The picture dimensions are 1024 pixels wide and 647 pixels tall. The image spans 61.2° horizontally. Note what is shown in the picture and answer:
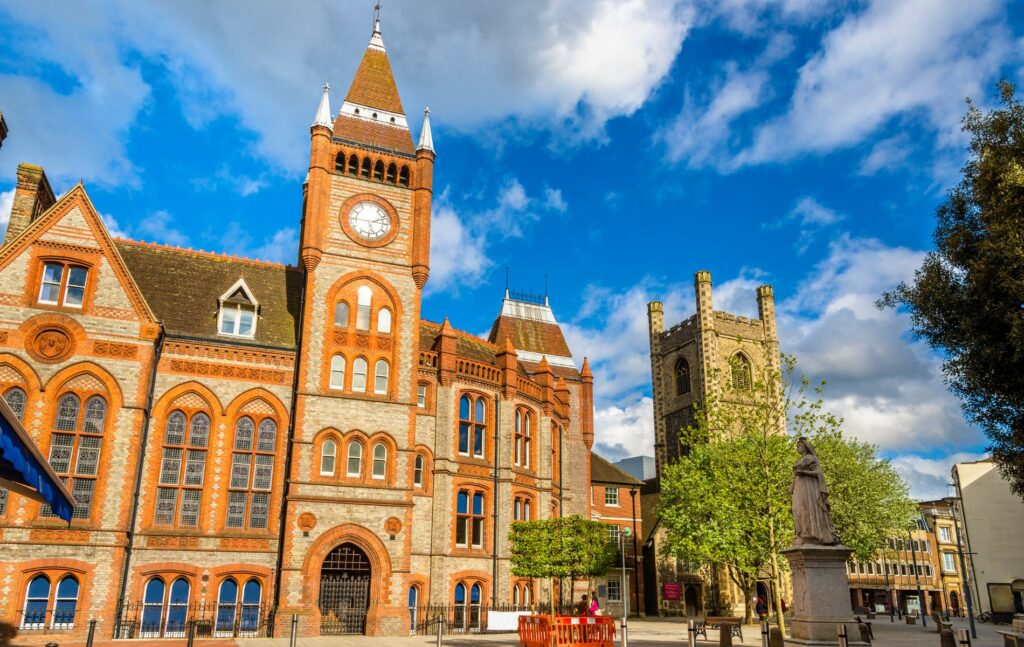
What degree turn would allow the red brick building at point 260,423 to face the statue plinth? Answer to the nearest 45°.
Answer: approximately 45° to its left

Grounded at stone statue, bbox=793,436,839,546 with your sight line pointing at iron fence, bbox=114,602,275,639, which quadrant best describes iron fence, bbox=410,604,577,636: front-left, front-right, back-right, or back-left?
front-right

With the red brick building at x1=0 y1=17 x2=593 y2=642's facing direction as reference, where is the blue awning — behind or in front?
in front

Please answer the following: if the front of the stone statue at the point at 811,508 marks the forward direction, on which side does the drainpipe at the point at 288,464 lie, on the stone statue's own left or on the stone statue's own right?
on the stone statue's own right

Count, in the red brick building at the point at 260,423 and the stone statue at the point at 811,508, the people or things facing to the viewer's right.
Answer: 0

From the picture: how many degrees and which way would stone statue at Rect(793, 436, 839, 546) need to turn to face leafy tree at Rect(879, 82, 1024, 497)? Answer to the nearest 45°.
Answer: approximately 180°

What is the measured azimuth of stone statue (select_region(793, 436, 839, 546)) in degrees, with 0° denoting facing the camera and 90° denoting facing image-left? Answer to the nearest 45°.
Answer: approximately 45°

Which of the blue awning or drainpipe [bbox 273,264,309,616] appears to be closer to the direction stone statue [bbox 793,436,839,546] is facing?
the blue awning

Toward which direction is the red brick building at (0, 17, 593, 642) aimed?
toward the camera

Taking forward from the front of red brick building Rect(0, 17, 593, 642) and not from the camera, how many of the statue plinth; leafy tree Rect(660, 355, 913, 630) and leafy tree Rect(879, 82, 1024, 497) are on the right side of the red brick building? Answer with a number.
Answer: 0

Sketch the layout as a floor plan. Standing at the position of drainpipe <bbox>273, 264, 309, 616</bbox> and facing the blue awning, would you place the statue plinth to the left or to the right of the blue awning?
left

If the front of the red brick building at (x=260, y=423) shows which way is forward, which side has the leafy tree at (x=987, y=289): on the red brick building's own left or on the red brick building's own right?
on the red brick building's own left

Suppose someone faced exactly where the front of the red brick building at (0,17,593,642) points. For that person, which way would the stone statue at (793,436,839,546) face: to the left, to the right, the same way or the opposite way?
to the right

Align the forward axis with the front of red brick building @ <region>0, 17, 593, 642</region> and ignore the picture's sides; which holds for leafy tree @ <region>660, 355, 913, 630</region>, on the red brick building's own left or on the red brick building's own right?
on the red brick building's own left

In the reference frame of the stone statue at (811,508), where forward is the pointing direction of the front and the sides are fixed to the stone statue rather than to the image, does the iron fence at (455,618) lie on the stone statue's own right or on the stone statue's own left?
on the stone statue's own right
